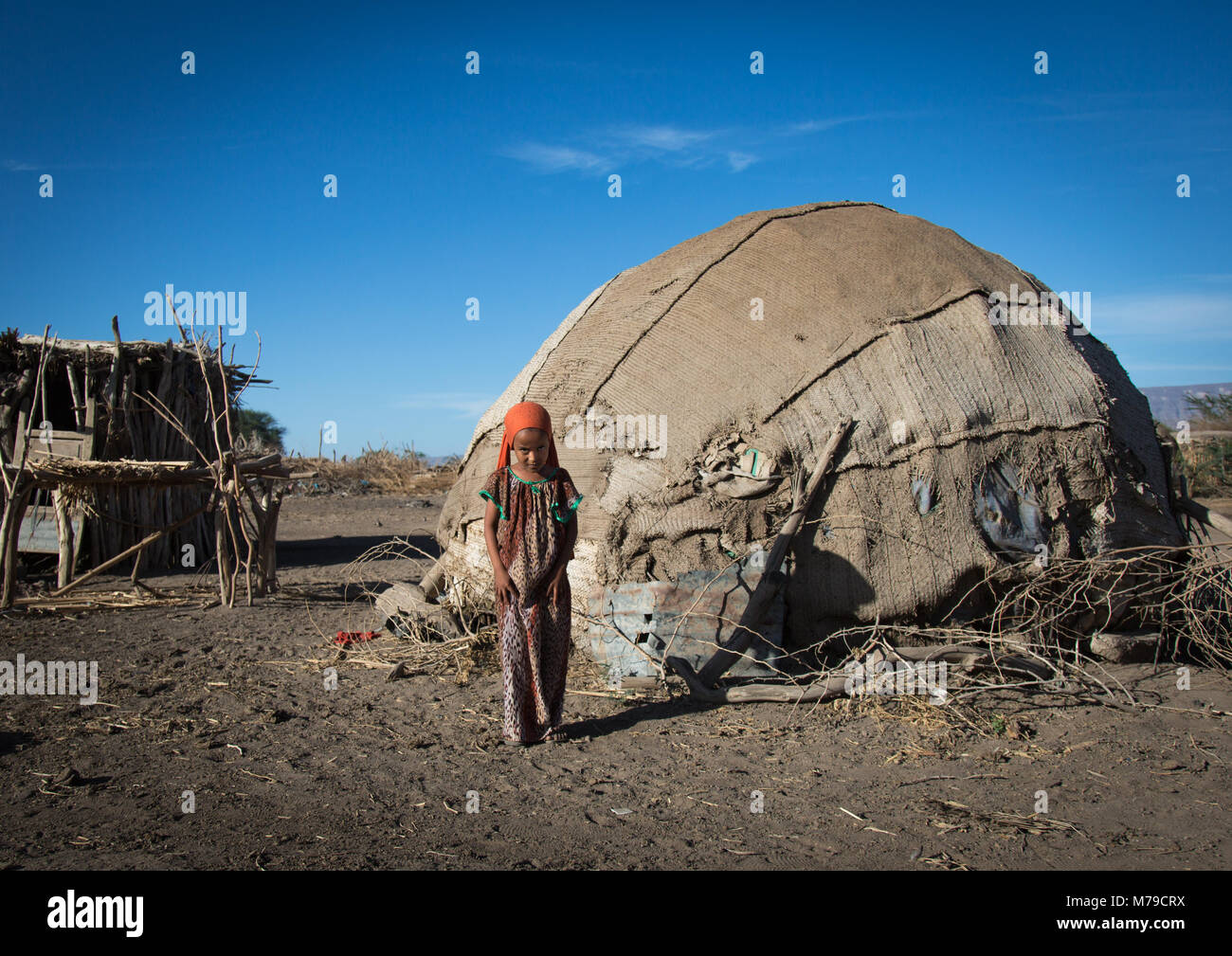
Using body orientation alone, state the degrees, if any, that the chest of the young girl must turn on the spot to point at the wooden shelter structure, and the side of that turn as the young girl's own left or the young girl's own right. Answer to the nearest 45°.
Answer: approximately 135° to the young girl's own right

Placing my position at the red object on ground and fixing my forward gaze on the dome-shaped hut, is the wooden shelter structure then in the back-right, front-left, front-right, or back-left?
back-left

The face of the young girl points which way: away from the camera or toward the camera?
toward the camera

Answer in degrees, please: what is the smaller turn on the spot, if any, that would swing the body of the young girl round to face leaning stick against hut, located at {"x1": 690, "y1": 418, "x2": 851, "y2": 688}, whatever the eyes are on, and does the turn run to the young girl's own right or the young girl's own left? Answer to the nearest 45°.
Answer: approximately 135° to the young girl's own left

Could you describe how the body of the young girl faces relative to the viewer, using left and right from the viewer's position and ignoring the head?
facing the viewer

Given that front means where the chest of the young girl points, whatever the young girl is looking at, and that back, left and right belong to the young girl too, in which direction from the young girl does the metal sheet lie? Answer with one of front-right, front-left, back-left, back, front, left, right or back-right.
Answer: back-left

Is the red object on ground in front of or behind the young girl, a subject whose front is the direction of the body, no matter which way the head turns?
behind
